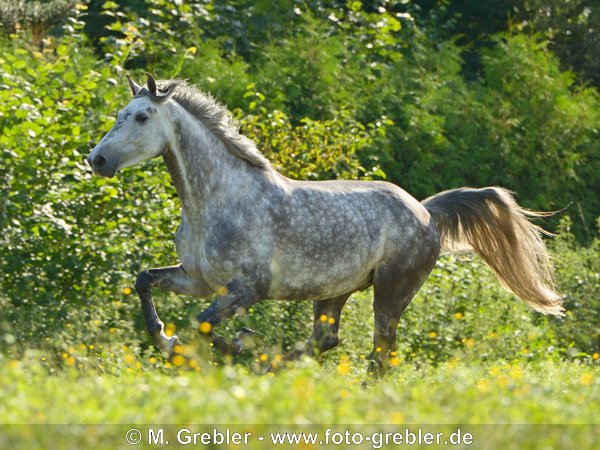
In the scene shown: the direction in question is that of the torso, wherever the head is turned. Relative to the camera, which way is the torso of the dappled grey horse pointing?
to the viewer's left
